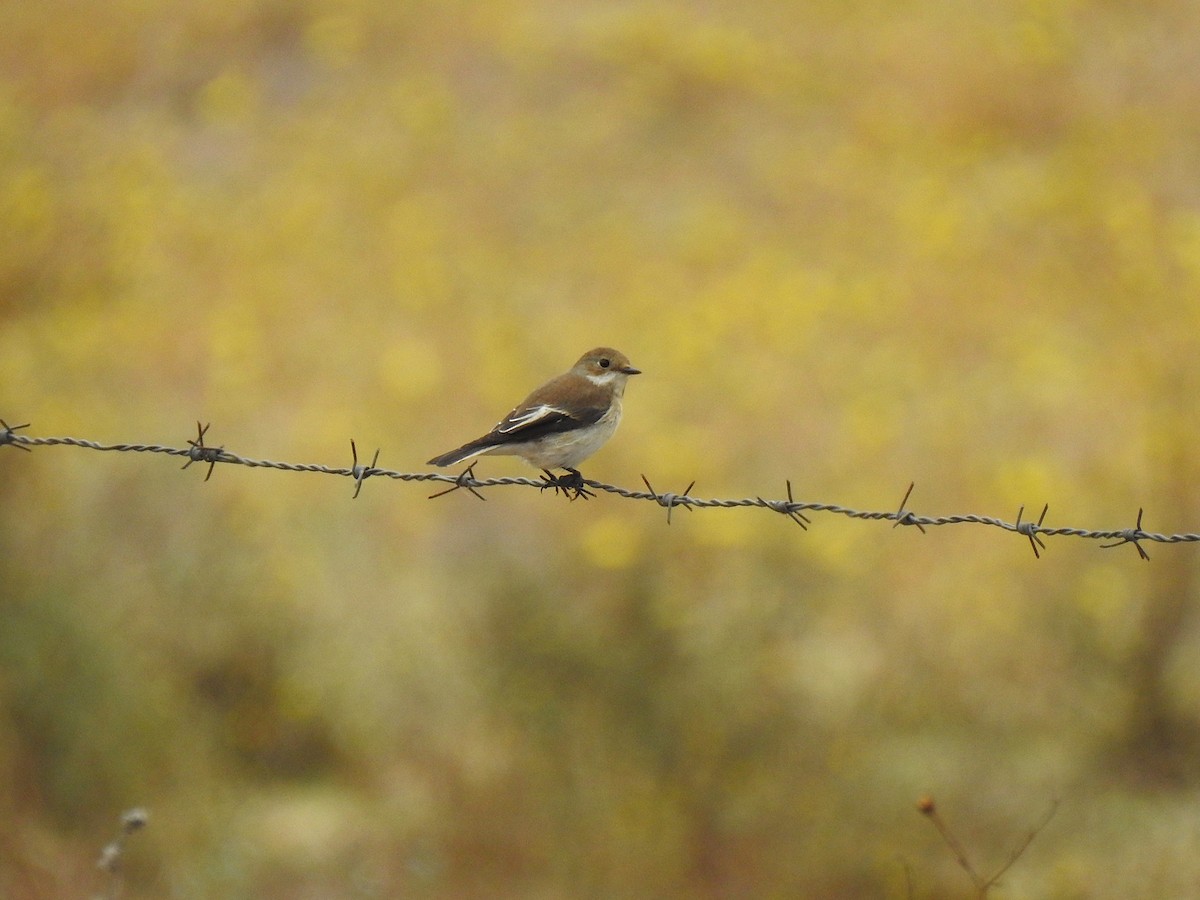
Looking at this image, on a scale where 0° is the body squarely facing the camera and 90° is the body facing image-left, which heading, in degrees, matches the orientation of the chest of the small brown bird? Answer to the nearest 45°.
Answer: approximately 270°
